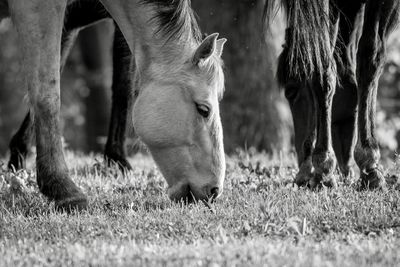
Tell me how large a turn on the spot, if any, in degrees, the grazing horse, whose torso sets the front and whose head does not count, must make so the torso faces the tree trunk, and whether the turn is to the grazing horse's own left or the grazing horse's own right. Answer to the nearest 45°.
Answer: approximately 90° to the grazing horse's own left

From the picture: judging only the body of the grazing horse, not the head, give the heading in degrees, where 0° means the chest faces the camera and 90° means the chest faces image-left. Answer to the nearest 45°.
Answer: approximately 270°

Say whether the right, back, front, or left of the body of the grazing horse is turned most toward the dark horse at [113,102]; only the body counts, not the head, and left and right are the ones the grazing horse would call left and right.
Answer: left
